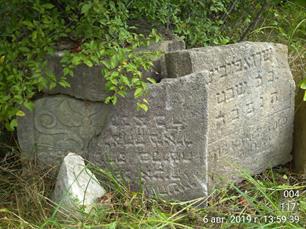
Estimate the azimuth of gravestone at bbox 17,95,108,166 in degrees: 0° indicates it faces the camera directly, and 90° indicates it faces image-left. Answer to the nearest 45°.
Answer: approximately 0°

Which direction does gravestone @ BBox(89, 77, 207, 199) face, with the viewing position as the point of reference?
facing the viewer

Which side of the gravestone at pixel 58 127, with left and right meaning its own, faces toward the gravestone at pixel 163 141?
left

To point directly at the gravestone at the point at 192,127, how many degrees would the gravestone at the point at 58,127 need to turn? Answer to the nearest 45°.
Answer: approximately 90° to its left

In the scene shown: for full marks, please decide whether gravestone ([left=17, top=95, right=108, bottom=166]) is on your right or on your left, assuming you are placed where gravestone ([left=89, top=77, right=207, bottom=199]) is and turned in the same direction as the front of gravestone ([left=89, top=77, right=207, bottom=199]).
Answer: on your right

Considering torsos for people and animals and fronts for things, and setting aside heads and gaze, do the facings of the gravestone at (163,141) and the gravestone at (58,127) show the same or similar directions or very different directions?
same or similar directions

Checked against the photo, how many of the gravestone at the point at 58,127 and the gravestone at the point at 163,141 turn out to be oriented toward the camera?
2
